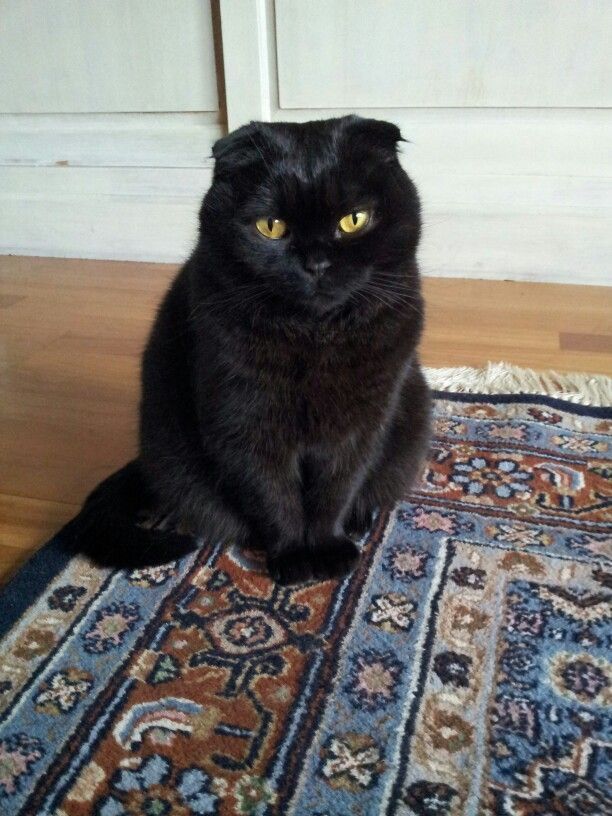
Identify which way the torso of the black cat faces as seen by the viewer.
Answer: toward the camera
